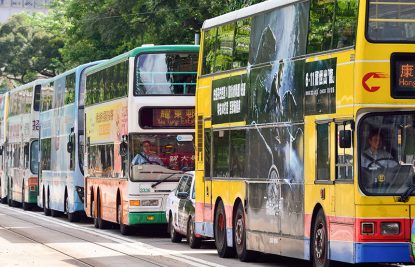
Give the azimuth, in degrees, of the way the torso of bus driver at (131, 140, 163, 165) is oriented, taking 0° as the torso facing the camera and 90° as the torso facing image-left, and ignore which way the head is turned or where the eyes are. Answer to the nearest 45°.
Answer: approximately 0°

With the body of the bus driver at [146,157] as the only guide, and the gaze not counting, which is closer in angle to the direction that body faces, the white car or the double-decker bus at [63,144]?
the white car

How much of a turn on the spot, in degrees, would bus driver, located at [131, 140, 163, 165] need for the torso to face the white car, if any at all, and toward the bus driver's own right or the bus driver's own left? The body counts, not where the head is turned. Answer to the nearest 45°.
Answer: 0° — they already face it

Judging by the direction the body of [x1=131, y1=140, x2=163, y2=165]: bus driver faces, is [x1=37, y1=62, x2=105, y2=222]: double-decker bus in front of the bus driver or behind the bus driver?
behind
